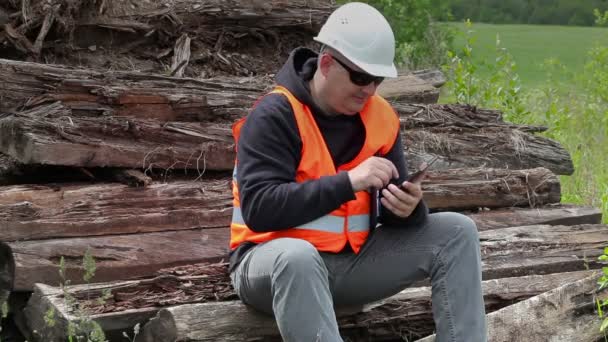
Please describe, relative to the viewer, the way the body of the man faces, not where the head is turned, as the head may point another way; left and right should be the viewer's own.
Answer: facing the viewer and to the right of the viewer

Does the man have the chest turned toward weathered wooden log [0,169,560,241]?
no

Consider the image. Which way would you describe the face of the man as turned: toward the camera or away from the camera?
toward the camera

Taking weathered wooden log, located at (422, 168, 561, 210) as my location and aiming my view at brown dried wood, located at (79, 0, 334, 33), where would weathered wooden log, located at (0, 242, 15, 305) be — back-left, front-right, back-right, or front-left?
front-left

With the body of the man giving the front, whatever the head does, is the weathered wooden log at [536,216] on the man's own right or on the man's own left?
on the man's own left

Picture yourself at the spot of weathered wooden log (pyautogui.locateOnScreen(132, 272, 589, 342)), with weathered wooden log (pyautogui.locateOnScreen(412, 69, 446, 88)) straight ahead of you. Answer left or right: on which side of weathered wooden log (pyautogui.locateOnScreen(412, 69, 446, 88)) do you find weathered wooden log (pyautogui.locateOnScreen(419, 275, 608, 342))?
right

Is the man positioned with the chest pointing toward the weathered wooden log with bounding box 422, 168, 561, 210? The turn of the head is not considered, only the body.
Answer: no

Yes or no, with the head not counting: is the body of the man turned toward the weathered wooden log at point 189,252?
no

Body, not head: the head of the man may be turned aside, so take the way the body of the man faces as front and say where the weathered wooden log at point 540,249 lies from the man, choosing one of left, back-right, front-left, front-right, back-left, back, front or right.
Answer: left

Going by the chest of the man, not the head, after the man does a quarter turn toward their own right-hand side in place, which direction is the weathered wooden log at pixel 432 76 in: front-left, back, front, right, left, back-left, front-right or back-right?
back-right

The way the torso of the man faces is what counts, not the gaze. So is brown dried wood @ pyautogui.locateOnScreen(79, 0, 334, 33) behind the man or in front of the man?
behind

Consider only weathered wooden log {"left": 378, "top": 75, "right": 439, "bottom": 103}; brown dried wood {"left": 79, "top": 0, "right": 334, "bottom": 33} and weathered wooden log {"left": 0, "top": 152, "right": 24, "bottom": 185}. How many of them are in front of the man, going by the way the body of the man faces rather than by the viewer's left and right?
0

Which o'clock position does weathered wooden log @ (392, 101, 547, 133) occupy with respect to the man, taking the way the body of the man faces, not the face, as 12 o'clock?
The weathered wooden log is roughly at 8 o'clock from the man.
